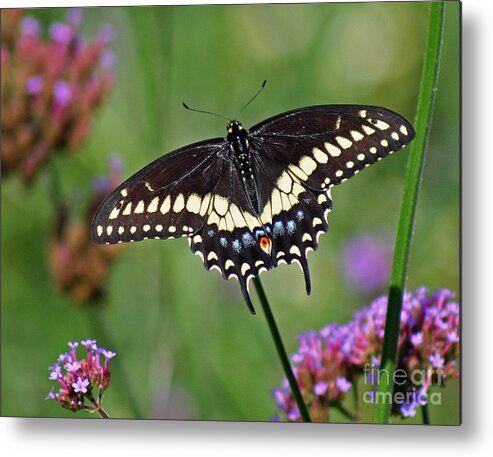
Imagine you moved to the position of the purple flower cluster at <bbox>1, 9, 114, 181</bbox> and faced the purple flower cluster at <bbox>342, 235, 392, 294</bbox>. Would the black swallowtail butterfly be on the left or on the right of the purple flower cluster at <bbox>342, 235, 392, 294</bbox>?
right

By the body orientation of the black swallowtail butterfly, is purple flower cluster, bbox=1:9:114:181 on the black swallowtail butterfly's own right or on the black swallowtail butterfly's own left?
on the black swallowtail butterfly's own left

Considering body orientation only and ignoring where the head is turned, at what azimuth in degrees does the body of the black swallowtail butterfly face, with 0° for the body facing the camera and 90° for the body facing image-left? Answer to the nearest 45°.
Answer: approximately 180°

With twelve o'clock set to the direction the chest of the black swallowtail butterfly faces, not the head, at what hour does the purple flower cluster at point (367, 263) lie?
The purple flower cluster is roughly at 1 o'clock from the black swallowtail butterfly.

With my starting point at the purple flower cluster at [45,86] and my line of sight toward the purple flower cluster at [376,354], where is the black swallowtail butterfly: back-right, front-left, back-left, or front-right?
front-right
